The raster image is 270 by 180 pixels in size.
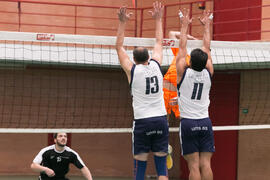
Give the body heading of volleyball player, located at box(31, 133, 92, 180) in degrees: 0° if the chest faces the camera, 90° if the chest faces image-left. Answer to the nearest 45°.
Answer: approximately 0°

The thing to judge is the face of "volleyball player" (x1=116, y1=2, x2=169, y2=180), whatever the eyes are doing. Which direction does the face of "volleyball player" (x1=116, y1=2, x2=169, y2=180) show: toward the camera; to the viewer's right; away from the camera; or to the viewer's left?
away from the camera

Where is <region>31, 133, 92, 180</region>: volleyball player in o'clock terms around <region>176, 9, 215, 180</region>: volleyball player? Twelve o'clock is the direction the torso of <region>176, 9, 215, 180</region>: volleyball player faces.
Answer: <region>31, 133, 92, 180</region>: volleyball player is roughly at 10 o'clock from <region>176, 9, 215, 180</region>: volleyball player.

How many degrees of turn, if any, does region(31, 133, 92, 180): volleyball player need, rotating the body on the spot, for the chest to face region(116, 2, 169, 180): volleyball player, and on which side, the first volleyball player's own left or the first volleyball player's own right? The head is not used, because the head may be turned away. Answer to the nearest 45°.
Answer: approximately 45° to the first volleyball player's own left

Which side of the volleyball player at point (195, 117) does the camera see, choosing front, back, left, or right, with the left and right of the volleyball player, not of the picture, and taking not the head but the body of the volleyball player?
back

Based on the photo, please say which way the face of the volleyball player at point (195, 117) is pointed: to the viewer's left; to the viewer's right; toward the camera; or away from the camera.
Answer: away from the camera

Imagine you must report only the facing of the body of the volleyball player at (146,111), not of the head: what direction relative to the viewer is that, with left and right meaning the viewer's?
facing away from the viewer

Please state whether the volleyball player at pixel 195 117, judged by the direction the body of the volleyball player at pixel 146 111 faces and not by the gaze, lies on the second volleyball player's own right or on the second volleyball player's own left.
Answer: on the second volleyball player's own right

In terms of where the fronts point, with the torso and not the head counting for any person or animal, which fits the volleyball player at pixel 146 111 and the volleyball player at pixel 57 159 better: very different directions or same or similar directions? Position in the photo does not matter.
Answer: very different directions

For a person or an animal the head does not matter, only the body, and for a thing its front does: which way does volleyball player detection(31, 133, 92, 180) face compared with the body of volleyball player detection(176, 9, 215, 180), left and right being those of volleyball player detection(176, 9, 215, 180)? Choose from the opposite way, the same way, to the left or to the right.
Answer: the opposite way
